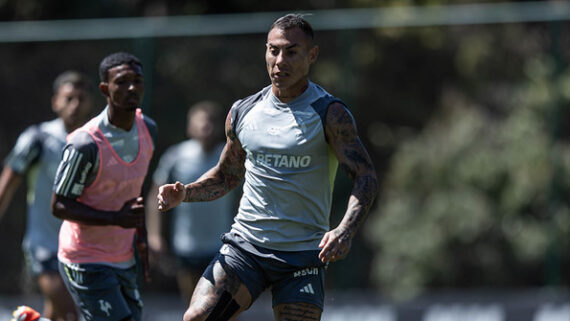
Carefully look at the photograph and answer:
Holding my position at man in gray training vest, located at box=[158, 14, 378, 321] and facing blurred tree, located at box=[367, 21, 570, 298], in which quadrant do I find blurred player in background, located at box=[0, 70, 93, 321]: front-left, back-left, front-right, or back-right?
front-left

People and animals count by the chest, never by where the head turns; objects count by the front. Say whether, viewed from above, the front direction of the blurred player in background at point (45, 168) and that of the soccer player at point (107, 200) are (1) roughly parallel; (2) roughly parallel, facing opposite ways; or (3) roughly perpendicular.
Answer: roughly parallel

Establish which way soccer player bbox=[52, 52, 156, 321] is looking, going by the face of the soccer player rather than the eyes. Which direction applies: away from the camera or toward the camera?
toward the camera

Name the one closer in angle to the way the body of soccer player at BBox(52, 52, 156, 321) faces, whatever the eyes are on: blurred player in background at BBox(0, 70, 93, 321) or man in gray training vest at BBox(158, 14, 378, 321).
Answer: the man in gray training vest

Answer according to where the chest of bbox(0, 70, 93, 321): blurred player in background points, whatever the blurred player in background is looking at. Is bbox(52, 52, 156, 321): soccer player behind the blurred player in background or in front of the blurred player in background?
in front

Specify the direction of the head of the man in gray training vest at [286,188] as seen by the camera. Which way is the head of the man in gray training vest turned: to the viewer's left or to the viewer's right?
to the viewer's left

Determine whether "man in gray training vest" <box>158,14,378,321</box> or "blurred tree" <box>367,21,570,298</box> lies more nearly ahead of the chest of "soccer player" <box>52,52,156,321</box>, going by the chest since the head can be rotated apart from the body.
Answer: the man in gray training vest

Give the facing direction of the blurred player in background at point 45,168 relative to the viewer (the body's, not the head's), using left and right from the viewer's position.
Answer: facing the viewer and to the right of the viewer

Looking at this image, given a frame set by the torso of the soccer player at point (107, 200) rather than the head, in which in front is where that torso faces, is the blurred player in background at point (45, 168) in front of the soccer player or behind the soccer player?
behind

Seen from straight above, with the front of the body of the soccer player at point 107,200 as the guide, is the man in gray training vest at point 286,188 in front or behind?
in front

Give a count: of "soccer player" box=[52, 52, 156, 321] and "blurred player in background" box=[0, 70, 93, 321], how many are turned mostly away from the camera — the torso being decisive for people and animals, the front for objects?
0

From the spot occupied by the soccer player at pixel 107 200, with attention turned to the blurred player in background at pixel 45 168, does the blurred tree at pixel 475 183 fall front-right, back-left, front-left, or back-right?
front-right

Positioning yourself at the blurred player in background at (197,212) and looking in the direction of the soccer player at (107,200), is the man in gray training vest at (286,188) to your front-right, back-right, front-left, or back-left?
front-left

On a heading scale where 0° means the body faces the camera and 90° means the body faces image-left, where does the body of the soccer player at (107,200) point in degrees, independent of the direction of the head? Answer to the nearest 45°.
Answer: approximately 315°
